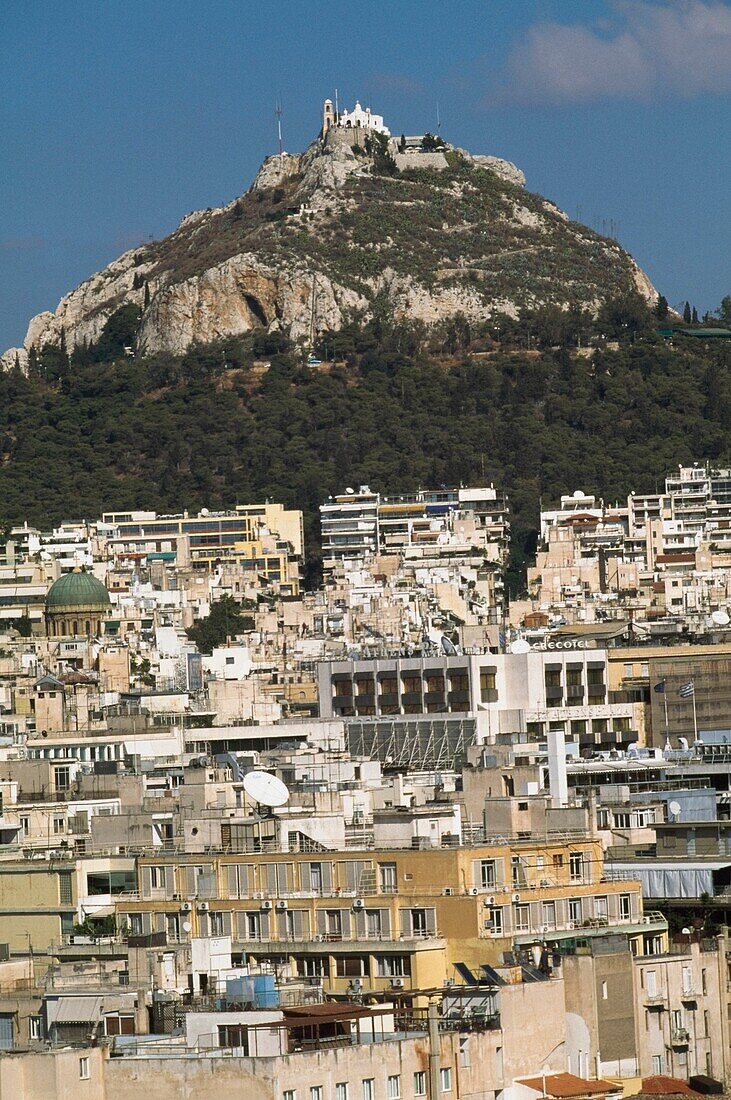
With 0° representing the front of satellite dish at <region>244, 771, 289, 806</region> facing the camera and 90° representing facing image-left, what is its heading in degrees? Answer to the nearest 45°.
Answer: approximately 315°

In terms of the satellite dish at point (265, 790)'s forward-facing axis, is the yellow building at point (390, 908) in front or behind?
in front

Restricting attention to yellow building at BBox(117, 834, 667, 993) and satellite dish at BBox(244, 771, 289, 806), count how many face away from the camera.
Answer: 0

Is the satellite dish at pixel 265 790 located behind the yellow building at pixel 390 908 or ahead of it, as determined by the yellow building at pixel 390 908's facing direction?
behind

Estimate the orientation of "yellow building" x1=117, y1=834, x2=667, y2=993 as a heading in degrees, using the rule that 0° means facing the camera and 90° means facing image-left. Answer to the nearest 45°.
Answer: approximately 0°
